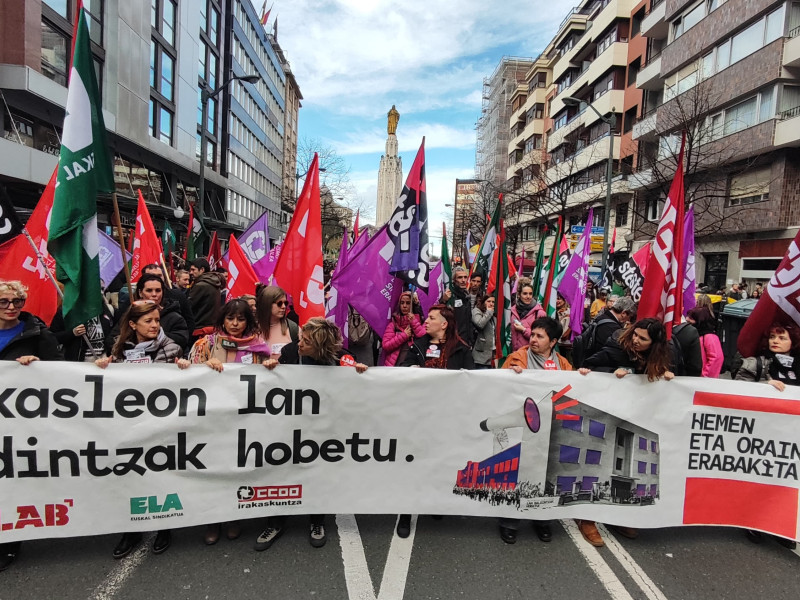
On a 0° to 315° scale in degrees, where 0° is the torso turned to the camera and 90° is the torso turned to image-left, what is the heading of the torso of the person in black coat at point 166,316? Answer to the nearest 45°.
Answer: approximately 0°

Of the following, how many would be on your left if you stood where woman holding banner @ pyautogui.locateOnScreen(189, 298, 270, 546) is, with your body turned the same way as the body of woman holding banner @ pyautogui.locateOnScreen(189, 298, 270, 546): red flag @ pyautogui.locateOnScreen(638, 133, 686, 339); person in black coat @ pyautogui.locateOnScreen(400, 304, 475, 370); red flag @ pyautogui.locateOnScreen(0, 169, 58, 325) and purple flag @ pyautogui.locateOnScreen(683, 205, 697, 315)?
3

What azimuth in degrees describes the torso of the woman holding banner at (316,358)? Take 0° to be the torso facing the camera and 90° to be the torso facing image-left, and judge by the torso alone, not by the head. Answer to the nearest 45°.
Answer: approximately 0°

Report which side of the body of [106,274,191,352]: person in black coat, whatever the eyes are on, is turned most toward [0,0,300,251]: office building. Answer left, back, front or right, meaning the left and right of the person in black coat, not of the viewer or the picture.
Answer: back

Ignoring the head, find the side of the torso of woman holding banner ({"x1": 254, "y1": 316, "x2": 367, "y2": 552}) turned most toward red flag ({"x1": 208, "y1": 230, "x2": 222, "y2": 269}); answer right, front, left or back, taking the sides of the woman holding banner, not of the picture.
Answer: back

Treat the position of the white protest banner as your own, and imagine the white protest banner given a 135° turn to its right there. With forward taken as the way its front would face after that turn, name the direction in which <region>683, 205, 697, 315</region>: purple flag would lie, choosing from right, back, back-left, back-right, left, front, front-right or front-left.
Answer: right

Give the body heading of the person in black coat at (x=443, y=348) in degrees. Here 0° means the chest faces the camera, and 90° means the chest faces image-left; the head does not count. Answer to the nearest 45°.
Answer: approximately 45°
